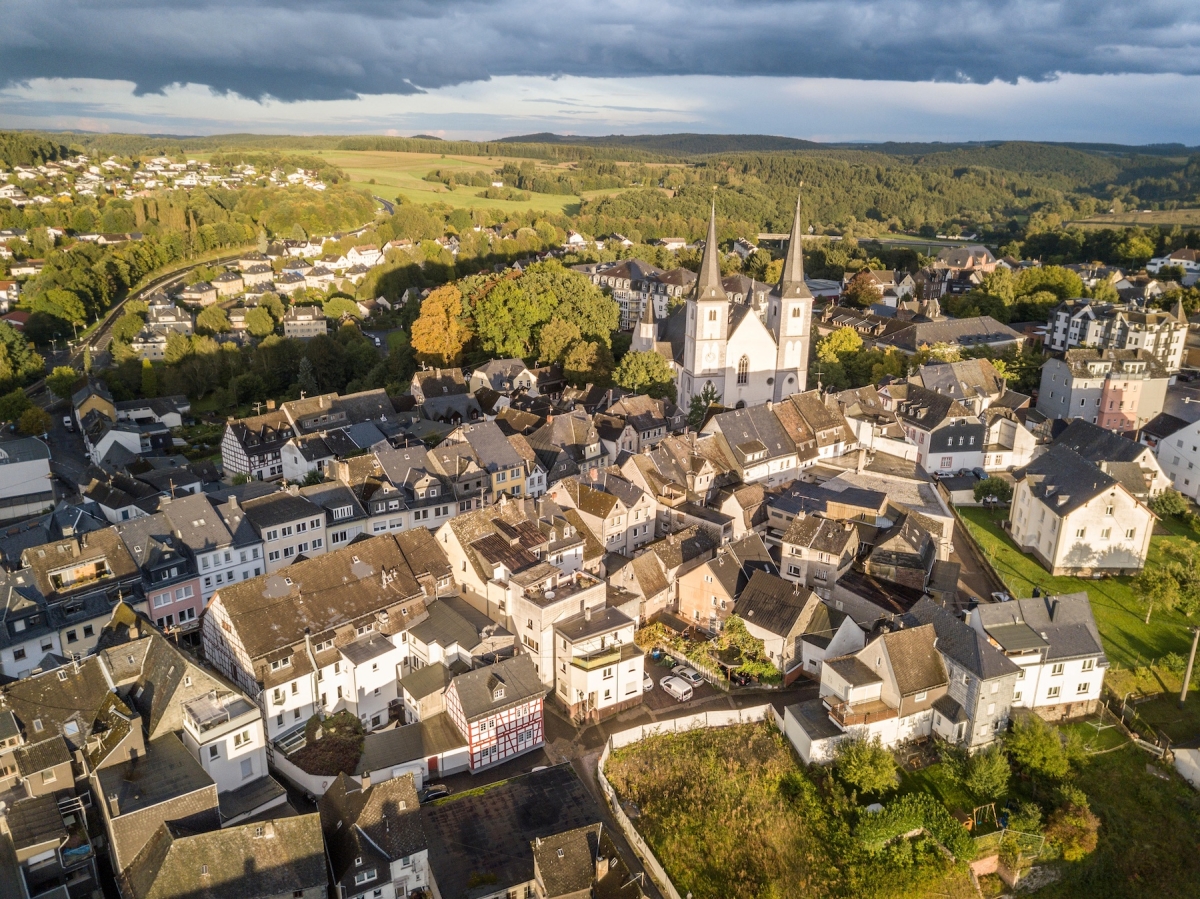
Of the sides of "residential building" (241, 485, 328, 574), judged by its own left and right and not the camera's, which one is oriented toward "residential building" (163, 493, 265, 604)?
right

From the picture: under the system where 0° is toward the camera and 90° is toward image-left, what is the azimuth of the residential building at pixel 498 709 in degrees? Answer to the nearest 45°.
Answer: approximately 315°

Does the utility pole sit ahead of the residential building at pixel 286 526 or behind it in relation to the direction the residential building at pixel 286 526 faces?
ahead

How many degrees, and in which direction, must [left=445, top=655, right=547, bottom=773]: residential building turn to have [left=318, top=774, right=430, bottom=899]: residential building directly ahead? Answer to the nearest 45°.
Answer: approximately 90° to its right

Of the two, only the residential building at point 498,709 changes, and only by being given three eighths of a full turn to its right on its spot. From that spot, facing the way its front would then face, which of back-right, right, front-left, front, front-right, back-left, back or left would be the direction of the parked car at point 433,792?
front-left

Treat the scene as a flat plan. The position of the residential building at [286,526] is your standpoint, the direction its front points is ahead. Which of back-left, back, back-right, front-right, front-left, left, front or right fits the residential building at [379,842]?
front-right

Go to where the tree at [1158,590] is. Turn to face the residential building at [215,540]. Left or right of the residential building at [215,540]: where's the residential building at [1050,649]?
left

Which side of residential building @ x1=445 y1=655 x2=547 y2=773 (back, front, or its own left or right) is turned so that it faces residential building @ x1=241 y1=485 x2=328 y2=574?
back

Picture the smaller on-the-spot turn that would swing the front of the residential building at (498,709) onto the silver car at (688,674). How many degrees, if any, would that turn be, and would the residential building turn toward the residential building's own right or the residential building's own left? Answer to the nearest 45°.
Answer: approximately 90° to the residential building's own left

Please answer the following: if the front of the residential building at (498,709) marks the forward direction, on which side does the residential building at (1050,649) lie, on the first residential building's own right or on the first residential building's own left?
on the first residential building's own left
